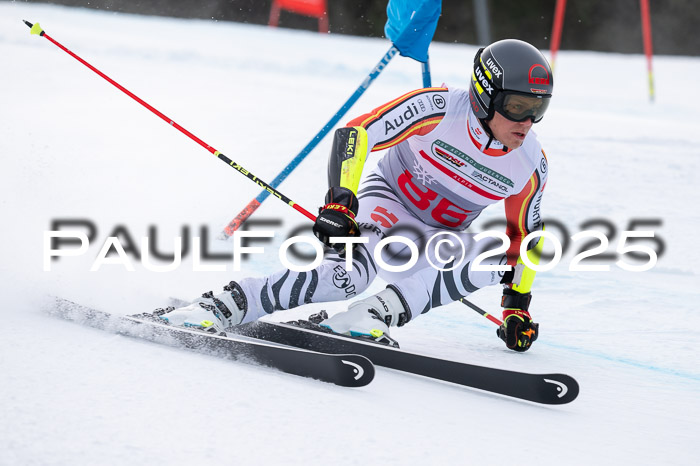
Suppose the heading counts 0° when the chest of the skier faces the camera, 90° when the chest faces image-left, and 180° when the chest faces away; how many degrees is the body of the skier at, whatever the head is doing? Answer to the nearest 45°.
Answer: approximately 315°

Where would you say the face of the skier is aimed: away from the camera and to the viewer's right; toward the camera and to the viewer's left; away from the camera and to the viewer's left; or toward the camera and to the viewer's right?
toward the camera and to the viewer's right
